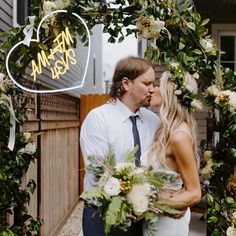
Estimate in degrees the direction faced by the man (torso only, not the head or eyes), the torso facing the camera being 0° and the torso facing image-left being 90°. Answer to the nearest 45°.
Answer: approximately 315°

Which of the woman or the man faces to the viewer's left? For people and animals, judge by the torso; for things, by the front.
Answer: the woman

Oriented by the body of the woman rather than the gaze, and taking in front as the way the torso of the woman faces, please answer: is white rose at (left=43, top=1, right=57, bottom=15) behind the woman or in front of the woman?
in front

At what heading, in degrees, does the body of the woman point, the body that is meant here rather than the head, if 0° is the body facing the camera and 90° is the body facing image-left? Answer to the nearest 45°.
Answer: approximately 90°

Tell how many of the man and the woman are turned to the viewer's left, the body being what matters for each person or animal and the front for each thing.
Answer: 1

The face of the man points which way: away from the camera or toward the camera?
toward the camera

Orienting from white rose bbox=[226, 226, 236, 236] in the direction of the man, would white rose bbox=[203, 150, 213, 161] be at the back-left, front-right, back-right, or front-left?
front-right
